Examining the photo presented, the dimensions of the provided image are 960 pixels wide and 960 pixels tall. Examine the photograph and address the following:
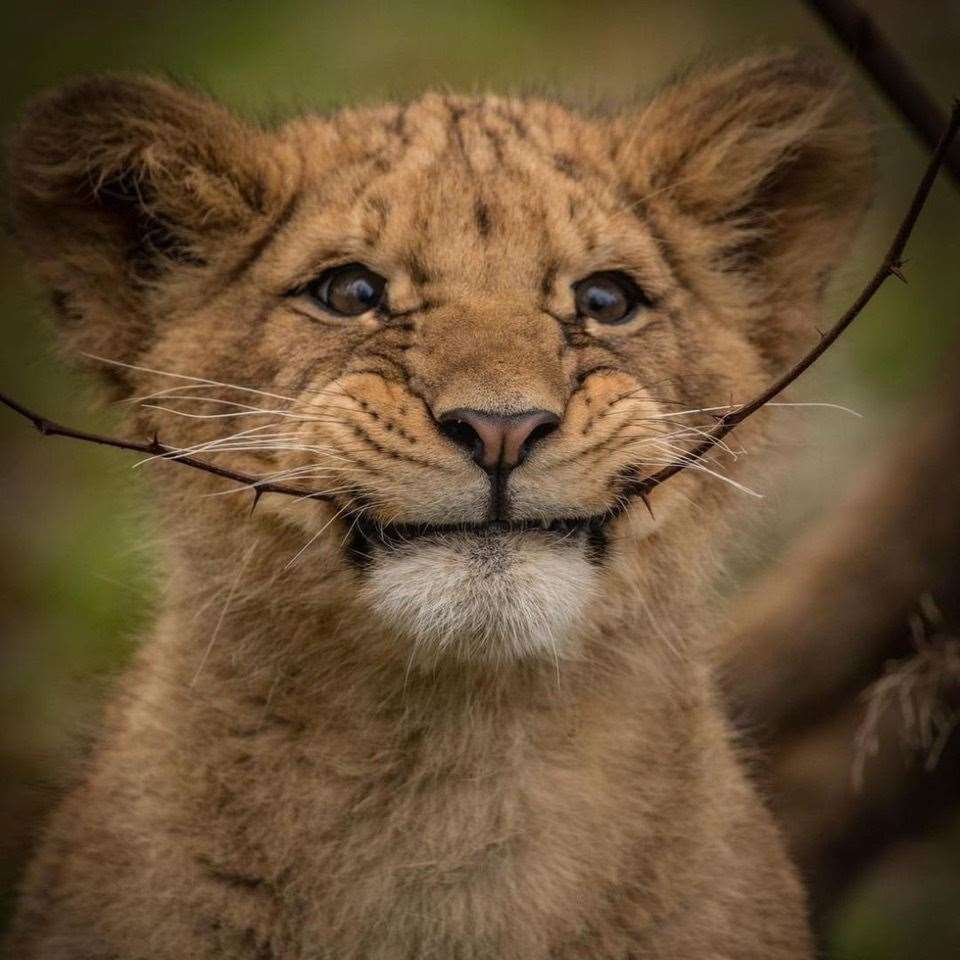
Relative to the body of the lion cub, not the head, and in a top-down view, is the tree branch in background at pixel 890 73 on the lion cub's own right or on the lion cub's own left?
on the lion cub's own left

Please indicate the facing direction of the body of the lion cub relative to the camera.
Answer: toward the camera
